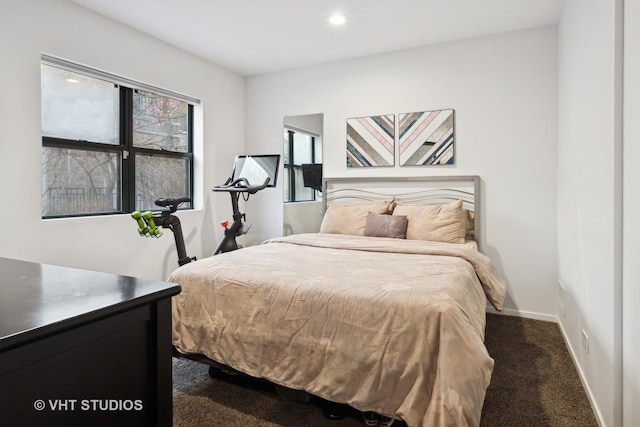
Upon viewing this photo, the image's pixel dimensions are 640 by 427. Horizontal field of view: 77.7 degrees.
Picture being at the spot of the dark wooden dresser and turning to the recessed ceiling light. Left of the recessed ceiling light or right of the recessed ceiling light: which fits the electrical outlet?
right

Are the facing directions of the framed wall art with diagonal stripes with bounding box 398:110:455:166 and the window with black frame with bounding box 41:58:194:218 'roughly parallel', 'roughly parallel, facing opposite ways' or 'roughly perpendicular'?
roughly perpendicular

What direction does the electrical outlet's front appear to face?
to the viewer's left

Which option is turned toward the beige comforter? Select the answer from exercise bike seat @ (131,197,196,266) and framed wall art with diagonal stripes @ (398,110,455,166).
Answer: the framed wall art with diagonal stripes

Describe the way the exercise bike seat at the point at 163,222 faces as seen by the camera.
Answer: facing away from the viewer and to the right of the viewer

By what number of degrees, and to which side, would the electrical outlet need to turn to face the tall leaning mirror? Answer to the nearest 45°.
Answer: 0° — it already faces it

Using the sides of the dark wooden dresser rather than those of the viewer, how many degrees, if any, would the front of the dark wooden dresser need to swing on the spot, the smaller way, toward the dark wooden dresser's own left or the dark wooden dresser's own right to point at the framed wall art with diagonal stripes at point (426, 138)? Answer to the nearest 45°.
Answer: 0° — it already faces it

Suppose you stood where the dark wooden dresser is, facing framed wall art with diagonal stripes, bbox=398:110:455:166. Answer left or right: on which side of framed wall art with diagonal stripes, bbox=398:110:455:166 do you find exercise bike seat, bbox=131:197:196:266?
left

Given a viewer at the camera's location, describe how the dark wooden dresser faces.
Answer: facing away from the viewer and to the right of the viewer

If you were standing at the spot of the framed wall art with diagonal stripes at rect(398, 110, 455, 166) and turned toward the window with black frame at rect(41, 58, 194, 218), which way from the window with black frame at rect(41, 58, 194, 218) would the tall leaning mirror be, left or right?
right

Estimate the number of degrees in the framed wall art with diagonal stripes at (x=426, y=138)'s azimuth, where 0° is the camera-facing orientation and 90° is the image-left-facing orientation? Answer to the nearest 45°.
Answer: approximately 0°
